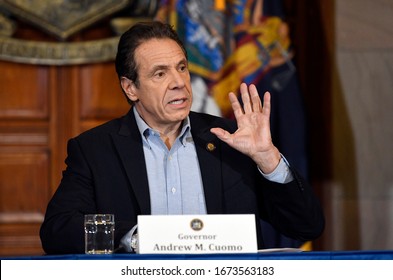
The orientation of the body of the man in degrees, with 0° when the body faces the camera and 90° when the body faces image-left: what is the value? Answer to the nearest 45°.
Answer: approximately 0°

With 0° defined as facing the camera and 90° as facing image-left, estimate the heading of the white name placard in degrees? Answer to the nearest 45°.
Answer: approximately 0°

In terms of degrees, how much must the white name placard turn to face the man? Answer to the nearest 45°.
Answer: approximately 180°

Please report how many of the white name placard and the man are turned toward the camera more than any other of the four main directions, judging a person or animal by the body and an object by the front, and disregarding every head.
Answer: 2

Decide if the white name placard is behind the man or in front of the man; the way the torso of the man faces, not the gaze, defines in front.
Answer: in front
